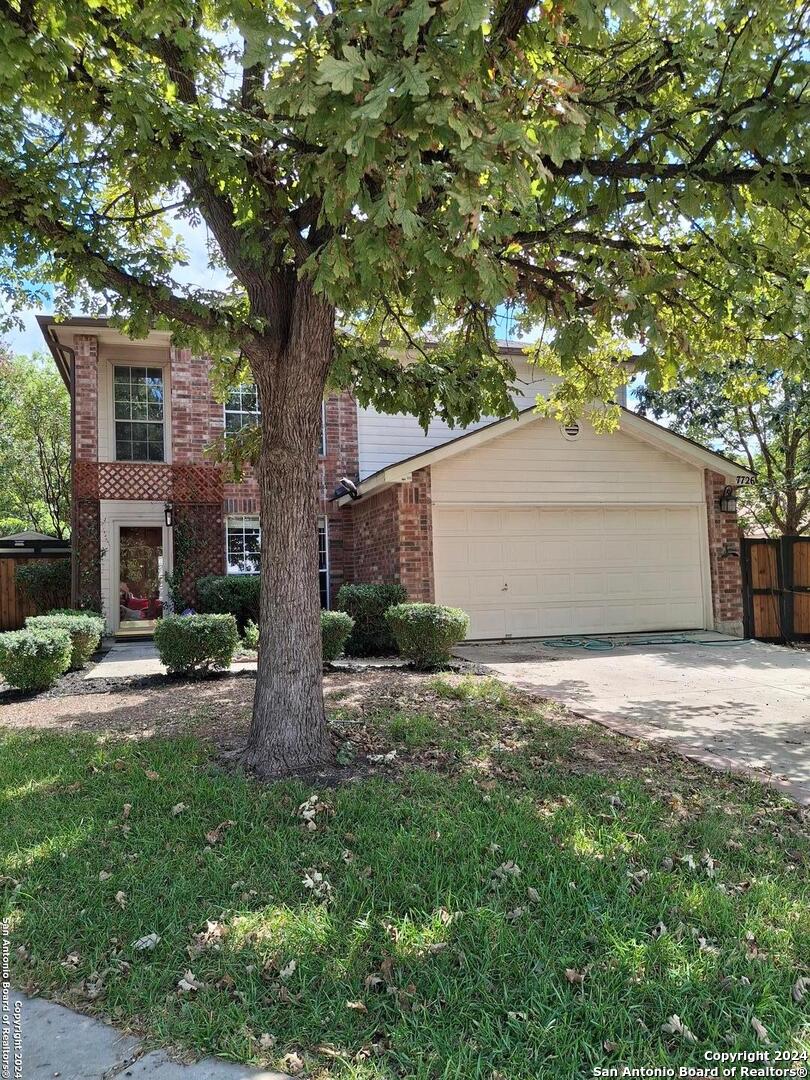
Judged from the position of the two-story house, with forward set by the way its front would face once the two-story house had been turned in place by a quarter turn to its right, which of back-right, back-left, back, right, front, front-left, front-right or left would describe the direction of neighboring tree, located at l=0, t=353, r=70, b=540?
front-right

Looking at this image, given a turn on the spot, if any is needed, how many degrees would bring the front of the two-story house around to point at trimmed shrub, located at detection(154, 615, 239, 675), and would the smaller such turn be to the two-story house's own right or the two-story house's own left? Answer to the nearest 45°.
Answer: approximately 45° to the two-story house's own right

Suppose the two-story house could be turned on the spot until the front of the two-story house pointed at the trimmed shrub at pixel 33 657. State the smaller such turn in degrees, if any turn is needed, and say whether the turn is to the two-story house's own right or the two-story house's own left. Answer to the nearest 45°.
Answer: approximately 45° to the two-story house's own right

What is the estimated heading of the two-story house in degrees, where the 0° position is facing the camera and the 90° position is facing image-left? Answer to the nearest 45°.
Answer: approximately 0°

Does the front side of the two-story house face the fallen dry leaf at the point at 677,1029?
yes

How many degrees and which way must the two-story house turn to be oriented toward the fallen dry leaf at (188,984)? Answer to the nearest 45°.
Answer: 0° — it already faces it

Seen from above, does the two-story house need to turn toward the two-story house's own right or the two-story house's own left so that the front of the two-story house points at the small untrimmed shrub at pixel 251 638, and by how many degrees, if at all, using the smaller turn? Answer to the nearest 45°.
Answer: approximately 45° to the two-story house's own right

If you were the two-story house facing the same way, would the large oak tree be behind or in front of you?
in front

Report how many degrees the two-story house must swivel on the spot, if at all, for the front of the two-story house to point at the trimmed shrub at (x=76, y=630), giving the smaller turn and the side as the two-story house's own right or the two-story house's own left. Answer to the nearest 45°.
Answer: approximately 45° to the two-story house's own right

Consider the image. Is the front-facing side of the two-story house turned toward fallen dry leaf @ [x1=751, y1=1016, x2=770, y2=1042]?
yes

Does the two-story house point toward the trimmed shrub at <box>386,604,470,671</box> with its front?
yes

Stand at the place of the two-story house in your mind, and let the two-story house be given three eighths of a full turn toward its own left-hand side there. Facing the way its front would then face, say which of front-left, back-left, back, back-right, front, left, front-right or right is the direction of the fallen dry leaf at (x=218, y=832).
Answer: back-right
